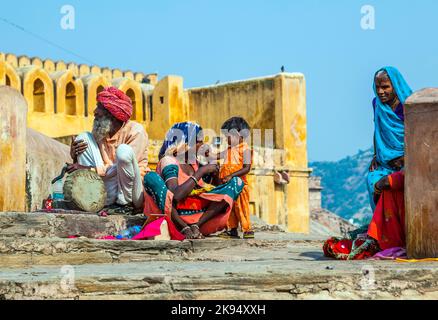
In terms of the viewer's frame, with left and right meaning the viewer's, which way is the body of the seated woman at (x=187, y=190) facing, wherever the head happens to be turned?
facing the viewer and to the right of the viewer

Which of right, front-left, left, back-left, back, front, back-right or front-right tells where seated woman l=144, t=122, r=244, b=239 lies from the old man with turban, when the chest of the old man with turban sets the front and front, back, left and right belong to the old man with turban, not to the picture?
left

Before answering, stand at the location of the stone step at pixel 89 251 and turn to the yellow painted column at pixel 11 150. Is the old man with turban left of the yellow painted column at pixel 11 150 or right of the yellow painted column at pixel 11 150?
right

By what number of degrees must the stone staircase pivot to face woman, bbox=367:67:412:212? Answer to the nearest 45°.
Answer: approximately 135° to its left

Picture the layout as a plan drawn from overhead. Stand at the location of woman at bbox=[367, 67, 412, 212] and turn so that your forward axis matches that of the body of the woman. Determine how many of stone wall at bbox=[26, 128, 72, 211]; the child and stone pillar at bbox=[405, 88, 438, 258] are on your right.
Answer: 2

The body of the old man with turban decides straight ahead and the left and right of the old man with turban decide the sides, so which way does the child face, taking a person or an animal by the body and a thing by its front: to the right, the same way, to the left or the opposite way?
the same way

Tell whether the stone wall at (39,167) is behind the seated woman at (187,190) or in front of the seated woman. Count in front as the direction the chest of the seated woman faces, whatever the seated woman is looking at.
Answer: behind

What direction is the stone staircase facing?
toward the camera

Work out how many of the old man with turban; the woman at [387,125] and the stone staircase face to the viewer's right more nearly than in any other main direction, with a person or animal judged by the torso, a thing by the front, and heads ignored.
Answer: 0

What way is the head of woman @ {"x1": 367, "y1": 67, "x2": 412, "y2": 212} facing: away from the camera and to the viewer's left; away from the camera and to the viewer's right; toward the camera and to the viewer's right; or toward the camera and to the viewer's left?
toward the camera and to the viewer's left
